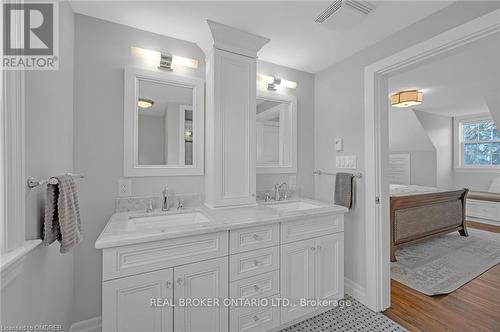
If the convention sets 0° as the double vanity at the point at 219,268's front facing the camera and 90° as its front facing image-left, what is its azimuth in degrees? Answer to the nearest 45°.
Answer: approximately 315°

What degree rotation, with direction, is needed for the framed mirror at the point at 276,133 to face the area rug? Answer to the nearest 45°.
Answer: approximately 45° to its left

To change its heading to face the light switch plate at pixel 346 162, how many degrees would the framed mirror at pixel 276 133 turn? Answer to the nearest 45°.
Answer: approximately 45° to its left

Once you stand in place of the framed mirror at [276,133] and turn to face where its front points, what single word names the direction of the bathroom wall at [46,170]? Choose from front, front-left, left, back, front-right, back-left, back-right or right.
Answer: right

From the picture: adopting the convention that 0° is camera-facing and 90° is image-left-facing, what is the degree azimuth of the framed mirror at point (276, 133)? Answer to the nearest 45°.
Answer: approximately 315°

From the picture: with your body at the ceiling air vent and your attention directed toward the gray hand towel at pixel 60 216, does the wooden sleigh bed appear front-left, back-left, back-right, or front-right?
back-right

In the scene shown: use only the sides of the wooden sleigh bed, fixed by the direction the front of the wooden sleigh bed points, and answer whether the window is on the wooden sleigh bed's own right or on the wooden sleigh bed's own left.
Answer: on the wooden sleigh bed's own left

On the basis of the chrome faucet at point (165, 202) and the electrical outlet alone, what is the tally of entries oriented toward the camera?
2

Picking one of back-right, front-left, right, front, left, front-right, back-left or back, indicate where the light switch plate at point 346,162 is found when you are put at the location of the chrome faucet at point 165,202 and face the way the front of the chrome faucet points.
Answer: left

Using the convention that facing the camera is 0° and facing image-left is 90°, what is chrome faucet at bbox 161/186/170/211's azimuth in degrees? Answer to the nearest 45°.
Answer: approximately 0°
